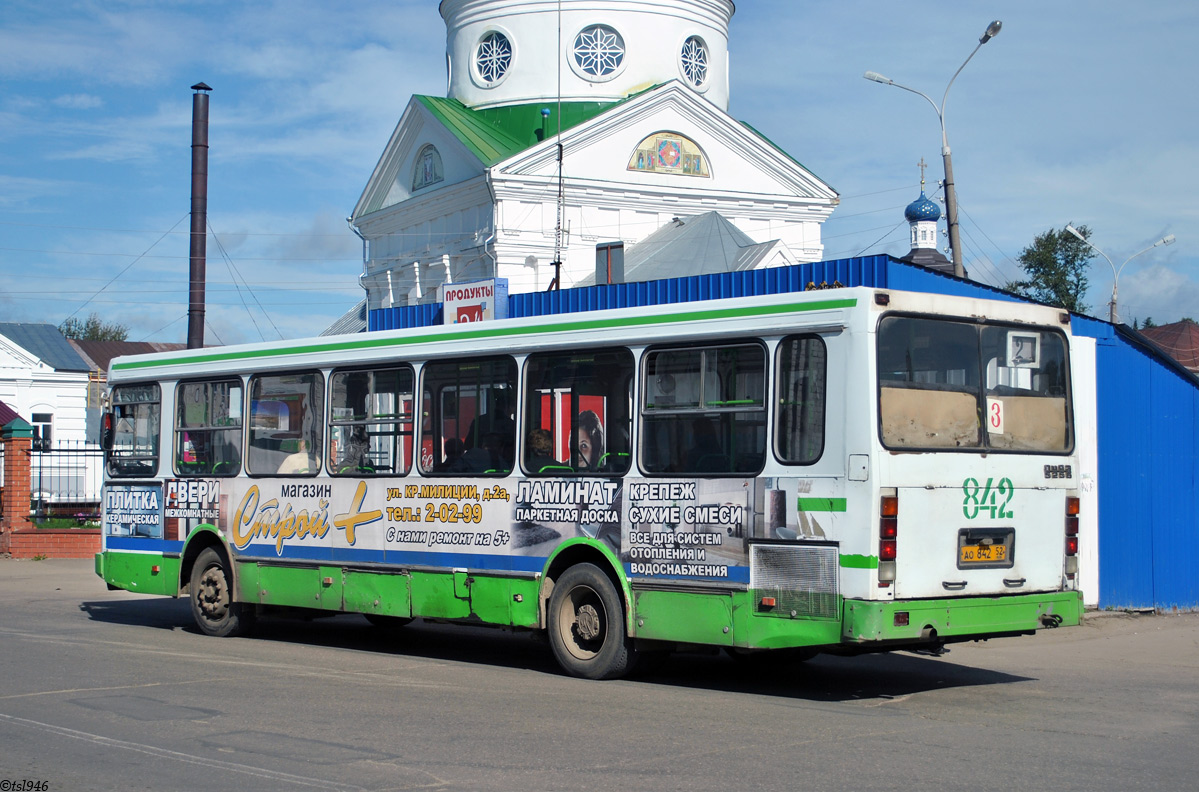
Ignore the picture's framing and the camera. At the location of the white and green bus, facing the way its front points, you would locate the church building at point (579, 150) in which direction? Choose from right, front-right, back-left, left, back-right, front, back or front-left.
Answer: front-right

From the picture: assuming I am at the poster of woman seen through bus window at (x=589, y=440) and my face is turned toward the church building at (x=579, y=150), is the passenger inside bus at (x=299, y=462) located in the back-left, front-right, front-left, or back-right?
front-left

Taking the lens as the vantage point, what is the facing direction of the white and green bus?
facing away from the viewer and to the left of the viewer
